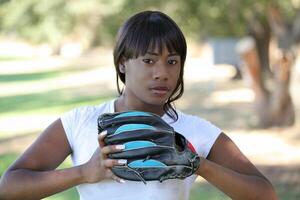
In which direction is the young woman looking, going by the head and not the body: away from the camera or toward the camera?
toward the camera

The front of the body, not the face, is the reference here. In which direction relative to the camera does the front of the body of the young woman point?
toward the camera

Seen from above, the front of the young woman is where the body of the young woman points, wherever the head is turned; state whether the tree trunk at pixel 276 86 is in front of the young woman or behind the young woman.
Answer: behind
